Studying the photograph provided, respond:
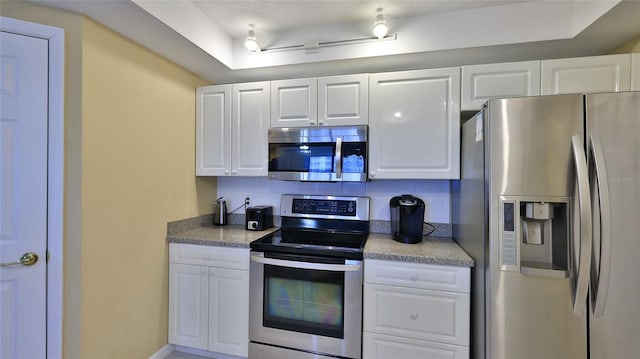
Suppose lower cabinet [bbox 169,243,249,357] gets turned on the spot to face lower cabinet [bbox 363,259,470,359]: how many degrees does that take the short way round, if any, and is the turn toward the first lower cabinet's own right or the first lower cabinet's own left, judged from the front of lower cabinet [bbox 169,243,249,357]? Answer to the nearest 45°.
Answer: approximately 90° to the first lower cabinet's own left

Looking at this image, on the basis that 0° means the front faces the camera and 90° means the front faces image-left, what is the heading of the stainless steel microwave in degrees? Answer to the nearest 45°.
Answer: approximately 0°

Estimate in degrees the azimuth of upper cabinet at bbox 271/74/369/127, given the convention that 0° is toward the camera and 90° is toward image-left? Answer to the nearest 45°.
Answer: approximately 0°

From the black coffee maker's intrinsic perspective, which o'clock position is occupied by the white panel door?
The white panel door is roughly at 2 o'clock from the black coffee maker.

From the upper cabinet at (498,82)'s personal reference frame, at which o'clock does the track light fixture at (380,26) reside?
The track light fixture is roughly at 2 o'clock from the upper cabinet.
